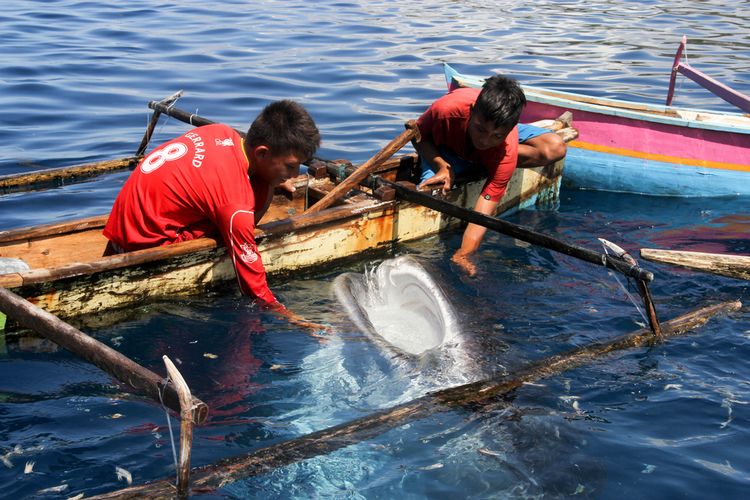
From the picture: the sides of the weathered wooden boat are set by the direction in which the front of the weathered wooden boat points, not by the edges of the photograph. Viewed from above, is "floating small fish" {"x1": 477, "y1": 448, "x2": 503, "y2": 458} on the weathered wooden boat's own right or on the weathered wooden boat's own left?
on the weathered wooden boat's own right

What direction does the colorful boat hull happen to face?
to the viewer's left

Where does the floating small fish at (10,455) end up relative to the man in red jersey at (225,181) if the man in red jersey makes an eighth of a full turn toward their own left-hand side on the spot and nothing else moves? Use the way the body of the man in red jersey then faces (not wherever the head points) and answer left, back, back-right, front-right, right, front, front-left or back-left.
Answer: back

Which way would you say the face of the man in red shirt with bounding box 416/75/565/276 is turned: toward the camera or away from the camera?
toward the camera

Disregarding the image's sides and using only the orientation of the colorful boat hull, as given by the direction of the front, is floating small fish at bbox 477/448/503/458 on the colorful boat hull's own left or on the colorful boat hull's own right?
on the colorful boat hull's own left

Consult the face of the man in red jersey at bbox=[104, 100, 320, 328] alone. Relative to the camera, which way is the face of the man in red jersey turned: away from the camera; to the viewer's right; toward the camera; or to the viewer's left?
to the viewer's right

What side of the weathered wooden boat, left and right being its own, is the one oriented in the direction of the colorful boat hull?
front

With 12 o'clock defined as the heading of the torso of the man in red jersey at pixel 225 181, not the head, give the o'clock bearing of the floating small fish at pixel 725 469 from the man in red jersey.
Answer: The floating small fish is roughly at 1 o'clock from the man in red jersey.

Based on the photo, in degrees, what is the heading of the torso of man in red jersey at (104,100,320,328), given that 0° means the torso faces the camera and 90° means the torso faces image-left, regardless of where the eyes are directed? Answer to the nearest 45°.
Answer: approximately 270°

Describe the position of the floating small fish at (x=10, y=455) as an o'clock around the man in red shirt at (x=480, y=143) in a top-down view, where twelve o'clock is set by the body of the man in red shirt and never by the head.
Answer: The floating small fish is roughly at 1 o'clock from the man in red shirt.

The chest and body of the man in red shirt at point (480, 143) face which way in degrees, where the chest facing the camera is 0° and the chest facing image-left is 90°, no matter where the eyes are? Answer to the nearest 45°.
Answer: approximately 0°

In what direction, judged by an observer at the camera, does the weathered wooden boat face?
facing away from the viewer and to the right of the viewer

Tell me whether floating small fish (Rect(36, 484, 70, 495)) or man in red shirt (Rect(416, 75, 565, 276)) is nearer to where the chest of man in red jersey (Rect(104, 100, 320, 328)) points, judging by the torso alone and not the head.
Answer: the man in red shirt
